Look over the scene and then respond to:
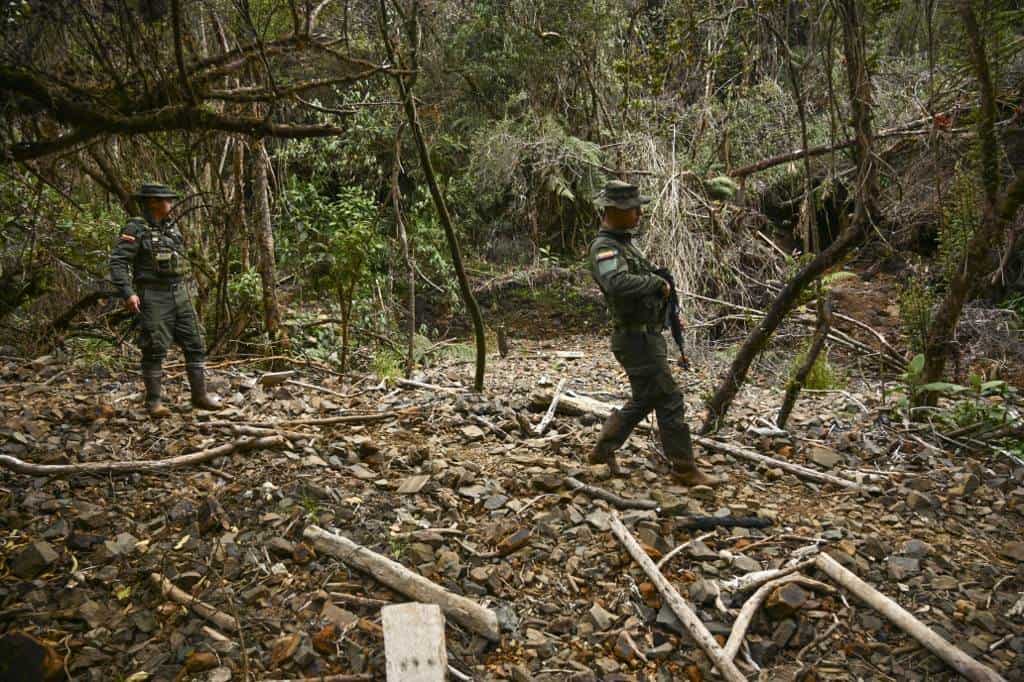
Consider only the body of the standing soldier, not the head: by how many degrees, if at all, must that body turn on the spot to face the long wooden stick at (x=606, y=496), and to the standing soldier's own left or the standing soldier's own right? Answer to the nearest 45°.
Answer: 0° — they already face it

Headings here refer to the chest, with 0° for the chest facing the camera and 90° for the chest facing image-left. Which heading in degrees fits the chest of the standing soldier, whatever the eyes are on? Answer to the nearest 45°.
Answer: approximately 315°

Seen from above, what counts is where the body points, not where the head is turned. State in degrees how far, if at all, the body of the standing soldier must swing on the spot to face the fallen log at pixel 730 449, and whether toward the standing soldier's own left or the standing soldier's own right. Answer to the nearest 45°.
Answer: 0° — they already face it
